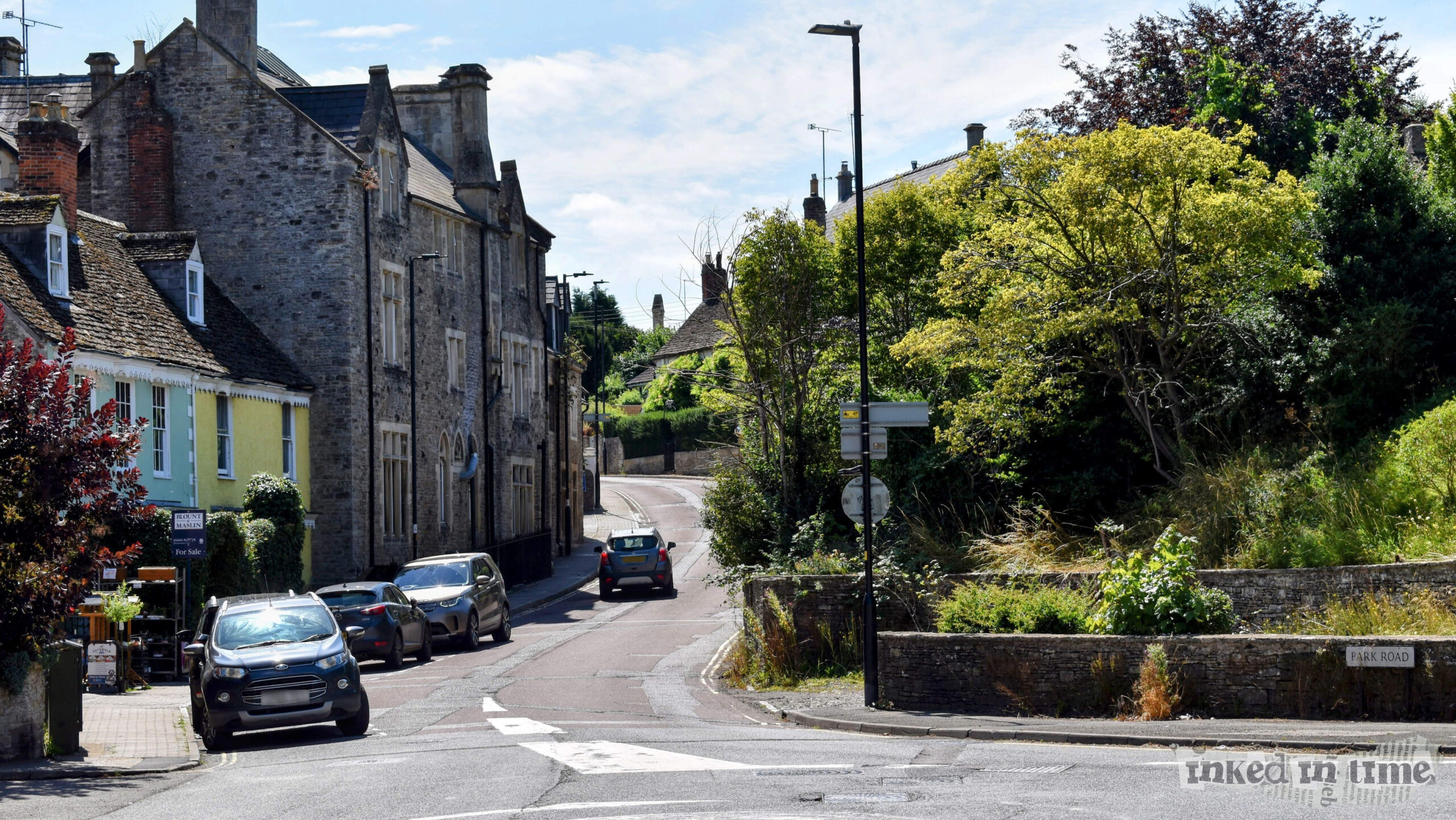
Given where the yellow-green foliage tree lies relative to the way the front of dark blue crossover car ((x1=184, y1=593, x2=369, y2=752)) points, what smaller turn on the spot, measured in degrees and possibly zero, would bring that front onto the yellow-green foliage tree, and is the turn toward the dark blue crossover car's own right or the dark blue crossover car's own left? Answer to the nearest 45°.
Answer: approximately 90° to the dark blue crossover car's own left

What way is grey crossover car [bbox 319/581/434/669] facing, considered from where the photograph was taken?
facing away from the viewer and to the right of the viewer

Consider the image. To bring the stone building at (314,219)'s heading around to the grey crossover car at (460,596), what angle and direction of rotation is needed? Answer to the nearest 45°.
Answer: approximately 45° to its right

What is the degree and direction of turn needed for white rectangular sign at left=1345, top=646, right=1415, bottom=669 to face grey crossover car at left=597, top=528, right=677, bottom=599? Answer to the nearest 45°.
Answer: approximately 135° to its right

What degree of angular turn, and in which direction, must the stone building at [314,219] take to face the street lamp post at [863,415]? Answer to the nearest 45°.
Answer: approximately 45° to its right

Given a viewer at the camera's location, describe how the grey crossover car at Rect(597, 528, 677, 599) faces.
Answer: facing away from the viewer

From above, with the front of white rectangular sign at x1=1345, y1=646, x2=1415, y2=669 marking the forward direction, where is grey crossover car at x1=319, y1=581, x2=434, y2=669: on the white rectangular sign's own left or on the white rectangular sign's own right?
on the white rectangular sign's own right

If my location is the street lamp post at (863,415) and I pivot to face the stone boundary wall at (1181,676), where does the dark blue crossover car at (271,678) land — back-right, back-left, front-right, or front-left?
back-right

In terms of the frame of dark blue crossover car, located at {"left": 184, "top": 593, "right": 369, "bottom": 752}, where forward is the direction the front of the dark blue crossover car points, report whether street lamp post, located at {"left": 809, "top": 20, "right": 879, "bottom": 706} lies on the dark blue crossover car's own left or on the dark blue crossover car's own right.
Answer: on the dark blue crossover car's own left

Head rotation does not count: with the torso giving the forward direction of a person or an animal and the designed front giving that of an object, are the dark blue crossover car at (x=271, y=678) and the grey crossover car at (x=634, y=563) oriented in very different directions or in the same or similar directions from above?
very different directions

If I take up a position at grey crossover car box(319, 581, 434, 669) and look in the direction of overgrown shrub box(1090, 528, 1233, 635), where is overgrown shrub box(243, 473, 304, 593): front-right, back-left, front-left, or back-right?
back-left
